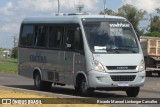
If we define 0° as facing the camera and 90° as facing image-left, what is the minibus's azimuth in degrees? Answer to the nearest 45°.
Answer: approximately 315°
